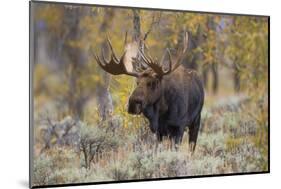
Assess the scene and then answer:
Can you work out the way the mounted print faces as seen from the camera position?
facing the viewer and to the right of the viewer
